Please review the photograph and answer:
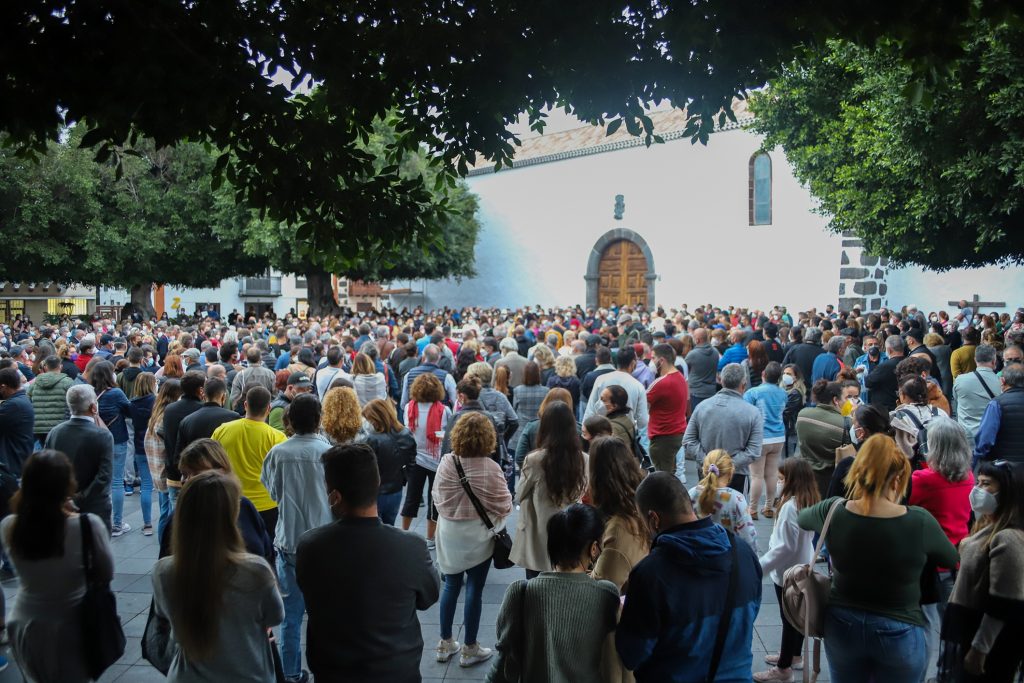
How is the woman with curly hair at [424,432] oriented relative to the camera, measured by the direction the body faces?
away from the camera

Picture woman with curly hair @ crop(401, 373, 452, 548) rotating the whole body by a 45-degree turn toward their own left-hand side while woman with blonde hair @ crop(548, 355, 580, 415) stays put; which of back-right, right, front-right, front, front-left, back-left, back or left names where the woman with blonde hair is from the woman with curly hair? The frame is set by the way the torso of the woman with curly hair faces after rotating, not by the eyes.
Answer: right

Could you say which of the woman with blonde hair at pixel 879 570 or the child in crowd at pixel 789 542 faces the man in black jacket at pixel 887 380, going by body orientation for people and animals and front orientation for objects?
the woman with blonde hair

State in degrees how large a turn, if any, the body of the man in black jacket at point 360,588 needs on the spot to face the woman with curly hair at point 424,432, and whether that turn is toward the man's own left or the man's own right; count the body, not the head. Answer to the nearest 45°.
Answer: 0° — they already face them

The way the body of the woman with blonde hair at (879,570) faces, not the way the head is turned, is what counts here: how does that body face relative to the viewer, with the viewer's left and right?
facing away from the viewer

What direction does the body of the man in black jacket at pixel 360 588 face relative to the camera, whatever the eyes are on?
away from the camera

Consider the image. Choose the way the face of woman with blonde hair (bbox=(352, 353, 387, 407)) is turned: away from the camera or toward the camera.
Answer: away from the camera

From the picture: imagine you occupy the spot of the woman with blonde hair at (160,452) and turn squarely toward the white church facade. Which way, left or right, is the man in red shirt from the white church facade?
right

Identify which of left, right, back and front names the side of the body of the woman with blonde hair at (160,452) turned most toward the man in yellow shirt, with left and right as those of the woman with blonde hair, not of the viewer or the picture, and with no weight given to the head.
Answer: right

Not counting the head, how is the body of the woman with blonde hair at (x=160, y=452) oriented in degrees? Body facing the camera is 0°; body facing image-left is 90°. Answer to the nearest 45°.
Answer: approximately 225°

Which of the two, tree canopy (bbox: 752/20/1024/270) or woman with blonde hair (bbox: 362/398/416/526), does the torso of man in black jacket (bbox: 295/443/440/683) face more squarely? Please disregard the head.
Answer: the woman with blonde hair

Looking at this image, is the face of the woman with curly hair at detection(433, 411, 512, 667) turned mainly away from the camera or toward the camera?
away from the camera

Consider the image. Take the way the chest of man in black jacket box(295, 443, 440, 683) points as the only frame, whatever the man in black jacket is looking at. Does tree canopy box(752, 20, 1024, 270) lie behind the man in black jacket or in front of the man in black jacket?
in front
